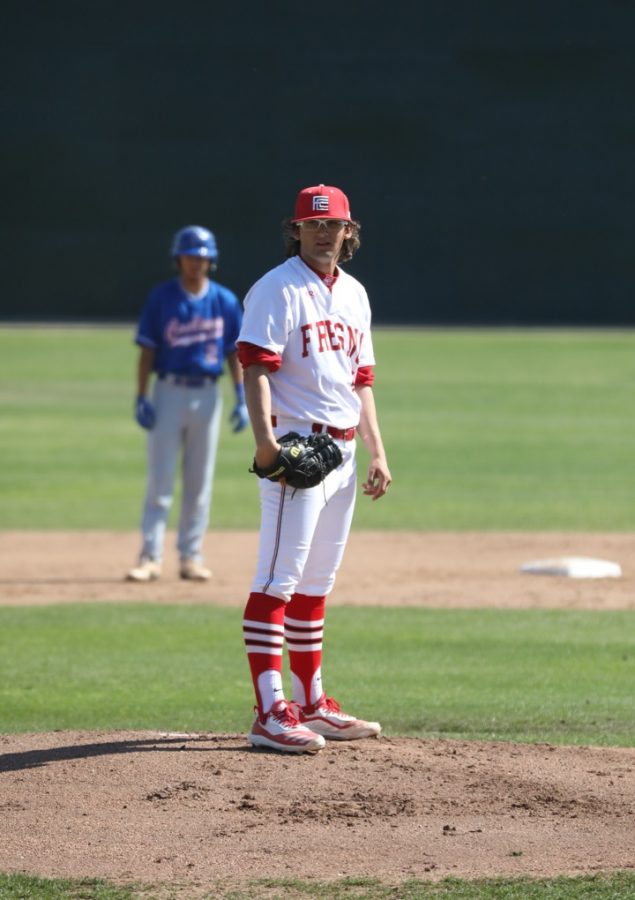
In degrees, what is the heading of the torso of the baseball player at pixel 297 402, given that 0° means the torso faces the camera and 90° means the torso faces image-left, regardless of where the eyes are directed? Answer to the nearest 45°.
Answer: approximately 315°

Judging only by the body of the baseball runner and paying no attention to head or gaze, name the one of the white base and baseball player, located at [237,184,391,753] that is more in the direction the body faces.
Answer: the baseball player

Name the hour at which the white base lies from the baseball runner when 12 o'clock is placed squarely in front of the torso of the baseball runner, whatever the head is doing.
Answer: The white base is roughly at 9 o'clock from the baseball runner.

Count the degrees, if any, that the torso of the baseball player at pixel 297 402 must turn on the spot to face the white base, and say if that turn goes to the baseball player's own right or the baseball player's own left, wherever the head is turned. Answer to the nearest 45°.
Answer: approximately 135° to the baseball player's own left

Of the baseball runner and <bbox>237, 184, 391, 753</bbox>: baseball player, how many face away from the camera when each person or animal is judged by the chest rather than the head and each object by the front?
0

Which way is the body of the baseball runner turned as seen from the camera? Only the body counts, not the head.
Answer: toward the camera

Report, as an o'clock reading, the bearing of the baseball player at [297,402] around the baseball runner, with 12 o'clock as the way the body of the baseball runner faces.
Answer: The baseball player is roughly at 12 o'clock from the baseball runner.
